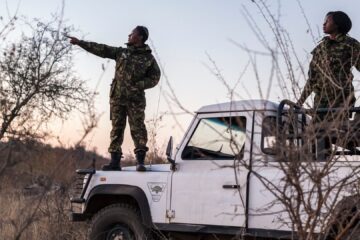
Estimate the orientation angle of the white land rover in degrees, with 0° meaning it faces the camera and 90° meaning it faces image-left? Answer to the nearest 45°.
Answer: approximately 90°
